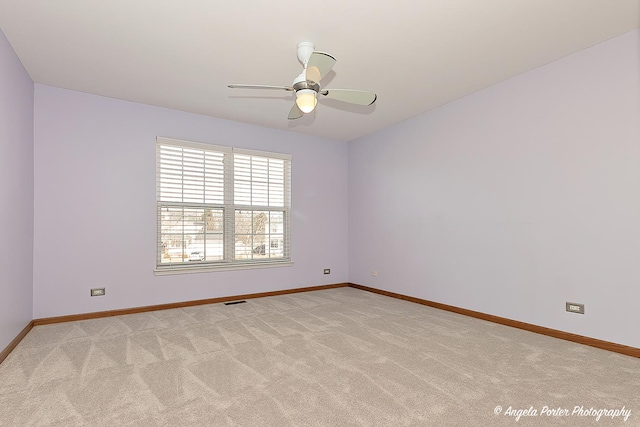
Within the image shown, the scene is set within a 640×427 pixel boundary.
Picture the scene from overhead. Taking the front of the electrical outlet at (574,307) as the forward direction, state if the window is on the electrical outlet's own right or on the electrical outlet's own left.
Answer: on the electrical outlet's own right

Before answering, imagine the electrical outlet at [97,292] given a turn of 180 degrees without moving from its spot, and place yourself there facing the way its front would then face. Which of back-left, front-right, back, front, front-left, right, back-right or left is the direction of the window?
right

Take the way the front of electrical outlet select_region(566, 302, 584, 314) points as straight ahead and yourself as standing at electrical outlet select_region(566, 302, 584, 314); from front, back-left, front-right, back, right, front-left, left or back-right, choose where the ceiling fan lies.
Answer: front-right

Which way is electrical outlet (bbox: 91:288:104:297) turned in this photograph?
toward the camera

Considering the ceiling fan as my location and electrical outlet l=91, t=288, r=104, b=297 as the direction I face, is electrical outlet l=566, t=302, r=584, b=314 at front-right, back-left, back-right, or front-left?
back-right

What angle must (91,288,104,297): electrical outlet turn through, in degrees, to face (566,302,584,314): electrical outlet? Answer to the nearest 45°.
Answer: approximately 45° to its left

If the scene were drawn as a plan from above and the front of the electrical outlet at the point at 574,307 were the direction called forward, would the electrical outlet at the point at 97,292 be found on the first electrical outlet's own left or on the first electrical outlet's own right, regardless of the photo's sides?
on the first electrical outlet's own right

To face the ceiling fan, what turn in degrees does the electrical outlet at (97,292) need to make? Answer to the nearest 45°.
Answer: approximately 45° to its left

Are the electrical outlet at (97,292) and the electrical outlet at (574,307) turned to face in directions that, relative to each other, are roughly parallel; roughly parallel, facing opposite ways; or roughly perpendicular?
roughly perpendicular

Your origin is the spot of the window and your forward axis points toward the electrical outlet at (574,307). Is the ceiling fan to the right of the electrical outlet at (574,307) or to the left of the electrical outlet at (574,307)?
right

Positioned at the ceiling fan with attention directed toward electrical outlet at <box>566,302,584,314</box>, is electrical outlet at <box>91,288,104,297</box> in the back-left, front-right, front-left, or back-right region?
back-left
